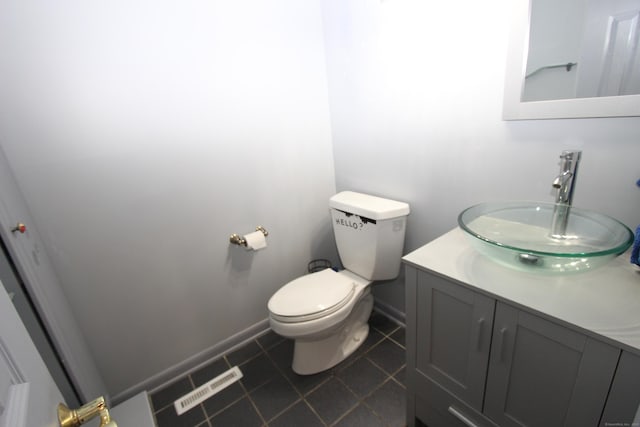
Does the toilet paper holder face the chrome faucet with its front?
yes

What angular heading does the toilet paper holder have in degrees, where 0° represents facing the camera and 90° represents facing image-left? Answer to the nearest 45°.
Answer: approximately 315°

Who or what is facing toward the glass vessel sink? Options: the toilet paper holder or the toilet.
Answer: the toilet paper holder

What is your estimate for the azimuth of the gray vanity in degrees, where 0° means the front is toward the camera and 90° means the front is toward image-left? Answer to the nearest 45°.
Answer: approximately 45°

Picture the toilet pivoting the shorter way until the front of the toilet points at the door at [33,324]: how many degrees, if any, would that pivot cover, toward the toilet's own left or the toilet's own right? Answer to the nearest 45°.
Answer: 0° — it already faces it

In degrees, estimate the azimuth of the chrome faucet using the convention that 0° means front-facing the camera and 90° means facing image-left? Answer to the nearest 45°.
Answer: approximately 45°

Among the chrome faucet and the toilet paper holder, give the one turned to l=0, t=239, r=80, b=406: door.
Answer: the chrome faucet

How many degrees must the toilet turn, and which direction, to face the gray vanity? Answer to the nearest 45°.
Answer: approximately 90° to its left

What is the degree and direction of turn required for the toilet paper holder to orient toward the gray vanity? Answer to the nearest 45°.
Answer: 0° — it already faces it

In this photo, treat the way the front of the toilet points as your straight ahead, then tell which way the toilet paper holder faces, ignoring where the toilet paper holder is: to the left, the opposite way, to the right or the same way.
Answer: to the left
